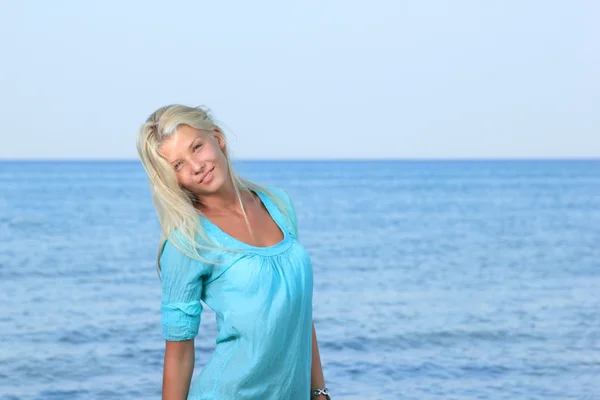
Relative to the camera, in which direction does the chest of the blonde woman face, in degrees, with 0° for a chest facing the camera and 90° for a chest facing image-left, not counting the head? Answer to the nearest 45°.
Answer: approximately 315°
